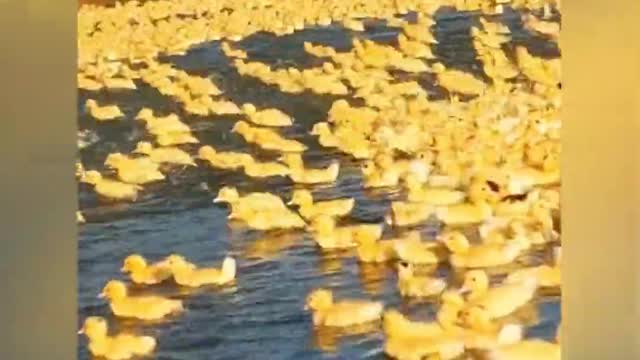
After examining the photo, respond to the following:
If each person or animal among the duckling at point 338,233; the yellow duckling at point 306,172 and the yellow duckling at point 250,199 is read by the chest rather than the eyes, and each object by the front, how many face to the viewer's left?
3

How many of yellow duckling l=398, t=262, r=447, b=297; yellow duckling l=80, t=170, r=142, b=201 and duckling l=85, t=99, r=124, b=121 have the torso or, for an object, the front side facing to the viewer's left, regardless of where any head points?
3

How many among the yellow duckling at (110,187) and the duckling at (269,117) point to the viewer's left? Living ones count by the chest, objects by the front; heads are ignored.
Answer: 2

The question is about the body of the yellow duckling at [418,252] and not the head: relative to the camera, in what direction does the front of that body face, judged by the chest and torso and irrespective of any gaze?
to the viewer's left

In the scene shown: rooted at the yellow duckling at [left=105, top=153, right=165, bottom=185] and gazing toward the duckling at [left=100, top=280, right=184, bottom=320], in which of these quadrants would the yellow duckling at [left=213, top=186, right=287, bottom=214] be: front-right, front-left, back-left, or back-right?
front-left

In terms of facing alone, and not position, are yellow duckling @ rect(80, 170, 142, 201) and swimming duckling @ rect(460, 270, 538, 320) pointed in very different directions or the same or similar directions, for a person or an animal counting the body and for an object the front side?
same or similar directions

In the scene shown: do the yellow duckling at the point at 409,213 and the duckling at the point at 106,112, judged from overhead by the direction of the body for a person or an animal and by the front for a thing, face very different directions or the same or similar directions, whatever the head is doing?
same or similar directions

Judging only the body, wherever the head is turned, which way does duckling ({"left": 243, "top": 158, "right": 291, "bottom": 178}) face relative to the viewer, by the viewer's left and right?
facing to the left of the viewer

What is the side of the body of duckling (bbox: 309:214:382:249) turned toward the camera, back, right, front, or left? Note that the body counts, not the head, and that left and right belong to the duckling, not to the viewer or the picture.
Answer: left

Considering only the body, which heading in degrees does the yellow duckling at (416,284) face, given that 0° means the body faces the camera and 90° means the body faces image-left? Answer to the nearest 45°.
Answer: approximately 90°

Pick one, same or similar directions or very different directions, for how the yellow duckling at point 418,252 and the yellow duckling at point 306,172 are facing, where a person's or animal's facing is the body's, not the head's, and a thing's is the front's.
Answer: same or similar directions

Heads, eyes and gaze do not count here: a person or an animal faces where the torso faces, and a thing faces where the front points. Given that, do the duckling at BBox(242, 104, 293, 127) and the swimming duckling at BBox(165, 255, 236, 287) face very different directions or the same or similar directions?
same or similar directions
